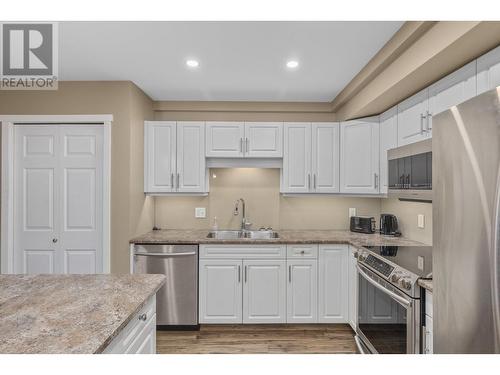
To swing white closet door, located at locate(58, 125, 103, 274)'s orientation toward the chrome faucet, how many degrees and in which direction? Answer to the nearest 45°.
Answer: approximately 90° to its left

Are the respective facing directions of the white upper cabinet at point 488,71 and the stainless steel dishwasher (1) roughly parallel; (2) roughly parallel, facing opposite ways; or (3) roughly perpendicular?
roughly perpendicular

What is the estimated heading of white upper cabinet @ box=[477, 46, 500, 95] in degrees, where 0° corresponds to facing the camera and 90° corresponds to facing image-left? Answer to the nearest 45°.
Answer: approximately 45°

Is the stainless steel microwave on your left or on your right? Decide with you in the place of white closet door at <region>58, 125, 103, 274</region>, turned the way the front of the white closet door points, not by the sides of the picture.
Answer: on your left
